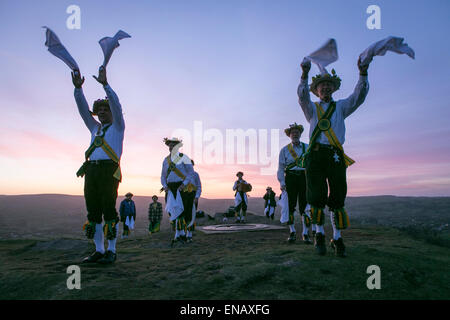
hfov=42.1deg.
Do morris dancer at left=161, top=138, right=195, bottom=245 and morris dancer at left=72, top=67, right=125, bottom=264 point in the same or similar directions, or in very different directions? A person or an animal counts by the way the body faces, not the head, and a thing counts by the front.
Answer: same or similar directions

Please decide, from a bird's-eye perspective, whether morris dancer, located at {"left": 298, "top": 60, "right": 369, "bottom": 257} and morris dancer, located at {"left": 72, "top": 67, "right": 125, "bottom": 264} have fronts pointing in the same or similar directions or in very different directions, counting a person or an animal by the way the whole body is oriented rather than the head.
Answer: same or similar directions

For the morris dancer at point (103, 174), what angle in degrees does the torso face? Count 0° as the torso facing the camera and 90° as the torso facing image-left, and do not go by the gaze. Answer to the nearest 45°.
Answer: approximately 45°

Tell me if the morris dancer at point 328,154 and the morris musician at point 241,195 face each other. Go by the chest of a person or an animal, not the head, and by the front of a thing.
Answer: no

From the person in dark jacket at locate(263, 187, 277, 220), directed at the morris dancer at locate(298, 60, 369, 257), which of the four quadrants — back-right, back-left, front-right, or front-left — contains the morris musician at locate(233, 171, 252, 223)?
front-right

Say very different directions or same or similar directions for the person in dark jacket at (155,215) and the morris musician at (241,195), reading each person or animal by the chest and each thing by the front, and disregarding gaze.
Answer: same or similar directions

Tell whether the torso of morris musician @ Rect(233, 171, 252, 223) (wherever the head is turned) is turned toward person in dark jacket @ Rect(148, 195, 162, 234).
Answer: no

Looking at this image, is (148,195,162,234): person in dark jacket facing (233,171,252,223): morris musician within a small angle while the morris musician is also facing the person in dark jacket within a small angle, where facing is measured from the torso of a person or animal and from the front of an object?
no

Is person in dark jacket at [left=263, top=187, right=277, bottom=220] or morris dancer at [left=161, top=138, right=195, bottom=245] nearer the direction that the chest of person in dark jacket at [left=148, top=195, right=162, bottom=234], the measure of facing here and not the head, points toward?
the morris dancer

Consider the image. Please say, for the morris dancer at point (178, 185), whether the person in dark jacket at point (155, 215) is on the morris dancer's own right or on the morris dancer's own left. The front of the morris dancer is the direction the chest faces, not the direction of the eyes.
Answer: on the morris dancer's own right

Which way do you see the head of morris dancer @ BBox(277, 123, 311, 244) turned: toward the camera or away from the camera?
toward the camera

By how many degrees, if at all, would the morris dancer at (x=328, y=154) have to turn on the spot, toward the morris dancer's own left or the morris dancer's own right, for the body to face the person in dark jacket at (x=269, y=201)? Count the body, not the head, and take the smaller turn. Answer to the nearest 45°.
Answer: approximately 180°

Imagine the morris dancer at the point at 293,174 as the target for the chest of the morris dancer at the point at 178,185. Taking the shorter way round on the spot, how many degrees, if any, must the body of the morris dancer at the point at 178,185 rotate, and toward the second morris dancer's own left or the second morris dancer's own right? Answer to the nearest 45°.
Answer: approximately 90° to the second morris dancer's own left

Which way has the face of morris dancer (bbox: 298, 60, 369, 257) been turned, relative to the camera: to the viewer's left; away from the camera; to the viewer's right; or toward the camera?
toward the camera

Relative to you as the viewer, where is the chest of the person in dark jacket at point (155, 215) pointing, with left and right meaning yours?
facing the viewer

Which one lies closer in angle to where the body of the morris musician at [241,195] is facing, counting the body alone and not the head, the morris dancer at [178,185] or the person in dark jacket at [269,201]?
the morris dancer
